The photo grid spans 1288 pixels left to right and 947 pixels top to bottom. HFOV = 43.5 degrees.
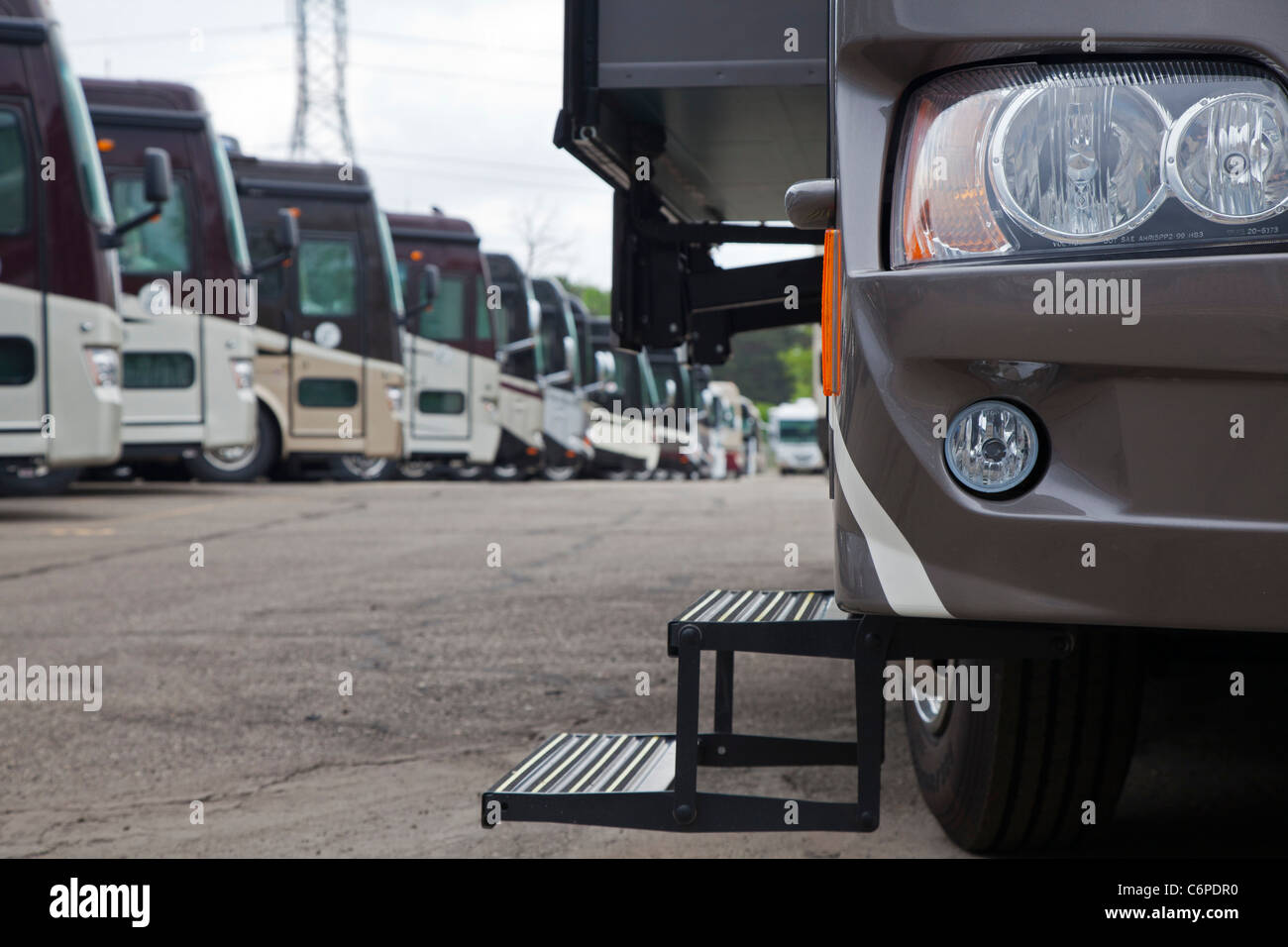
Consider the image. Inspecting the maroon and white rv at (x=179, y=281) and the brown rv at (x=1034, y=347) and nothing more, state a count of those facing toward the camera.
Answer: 1

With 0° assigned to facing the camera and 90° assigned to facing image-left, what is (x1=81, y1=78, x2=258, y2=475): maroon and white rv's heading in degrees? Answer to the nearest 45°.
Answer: approximately 270°

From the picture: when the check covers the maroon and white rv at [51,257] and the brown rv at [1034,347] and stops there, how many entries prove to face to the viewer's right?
1

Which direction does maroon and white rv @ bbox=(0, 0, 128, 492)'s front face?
to the viewer's right

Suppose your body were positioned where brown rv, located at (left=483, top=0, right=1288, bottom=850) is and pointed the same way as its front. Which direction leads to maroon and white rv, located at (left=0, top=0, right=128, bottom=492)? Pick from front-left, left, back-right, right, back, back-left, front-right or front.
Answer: back-right

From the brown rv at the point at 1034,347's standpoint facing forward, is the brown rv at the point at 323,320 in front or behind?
behind
